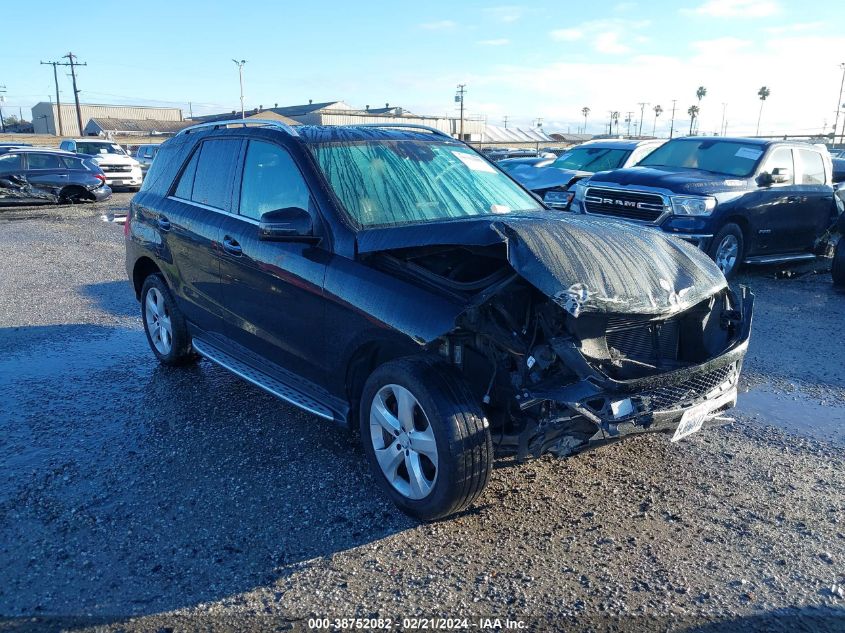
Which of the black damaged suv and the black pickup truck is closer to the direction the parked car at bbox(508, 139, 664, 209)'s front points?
the black damaged suv

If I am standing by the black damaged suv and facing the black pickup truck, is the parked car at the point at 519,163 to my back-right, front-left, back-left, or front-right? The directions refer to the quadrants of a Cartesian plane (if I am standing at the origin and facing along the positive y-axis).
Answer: front-left

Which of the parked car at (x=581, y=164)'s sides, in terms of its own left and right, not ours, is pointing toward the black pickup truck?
left

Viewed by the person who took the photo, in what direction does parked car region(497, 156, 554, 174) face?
facing the viewer and to the left of the viewer

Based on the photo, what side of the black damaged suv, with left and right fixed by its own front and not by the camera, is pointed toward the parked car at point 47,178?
back

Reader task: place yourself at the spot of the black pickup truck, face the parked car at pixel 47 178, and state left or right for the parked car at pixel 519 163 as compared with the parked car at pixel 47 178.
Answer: right

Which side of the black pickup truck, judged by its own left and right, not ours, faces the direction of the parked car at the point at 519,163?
right

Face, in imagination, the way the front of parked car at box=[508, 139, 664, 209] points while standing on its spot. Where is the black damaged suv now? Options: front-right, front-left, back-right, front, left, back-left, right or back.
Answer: front-left

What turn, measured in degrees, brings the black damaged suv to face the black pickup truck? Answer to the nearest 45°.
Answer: approximately 90° to its left

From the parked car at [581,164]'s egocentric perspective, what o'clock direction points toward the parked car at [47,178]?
the parked car at [47,178] is roughly at 2 o'clock from the parked car at [581,164].

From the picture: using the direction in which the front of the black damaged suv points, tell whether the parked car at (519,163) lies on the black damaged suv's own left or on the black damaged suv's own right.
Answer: on the black damaged suv's own left

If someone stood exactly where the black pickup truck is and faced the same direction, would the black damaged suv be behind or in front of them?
in front
